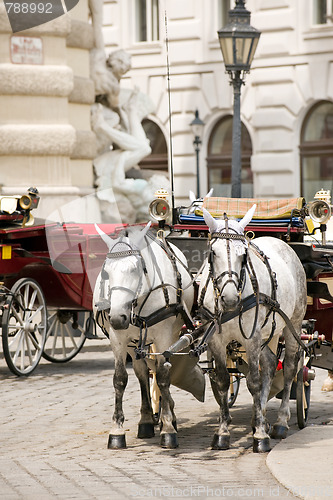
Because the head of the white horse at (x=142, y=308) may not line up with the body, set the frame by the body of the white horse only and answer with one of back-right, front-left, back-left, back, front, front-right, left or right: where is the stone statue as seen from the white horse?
back

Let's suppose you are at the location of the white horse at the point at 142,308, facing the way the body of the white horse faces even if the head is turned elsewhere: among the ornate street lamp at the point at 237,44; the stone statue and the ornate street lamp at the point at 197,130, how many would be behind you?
3

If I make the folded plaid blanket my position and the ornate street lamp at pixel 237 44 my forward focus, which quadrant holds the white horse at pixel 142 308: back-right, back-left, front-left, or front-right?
back-left

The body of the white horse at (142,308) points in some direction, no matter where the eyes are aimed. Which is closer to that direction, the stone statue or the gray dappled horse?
the gray dappled horse

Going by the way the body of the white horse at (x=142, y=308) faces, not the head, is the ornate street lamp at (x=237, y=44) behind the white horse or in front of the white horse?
behind

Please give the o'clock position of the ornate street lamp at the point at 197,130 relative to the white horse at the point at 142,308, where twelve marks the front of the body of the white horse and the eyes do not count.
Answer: The ornate street lamp is roughly at 6 o'clock from the white horse.

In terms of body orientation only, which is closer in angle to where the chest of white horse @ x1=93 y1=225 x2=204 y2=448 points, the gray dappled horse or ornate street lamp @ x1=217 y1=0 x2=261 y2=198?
the gray dappled horse

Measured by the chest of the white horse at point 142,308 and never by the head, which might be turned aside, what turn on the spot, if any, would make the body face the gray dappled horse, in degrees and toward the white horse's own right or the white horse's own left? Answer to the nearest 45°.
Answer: approximately 90° to the white horse's own left

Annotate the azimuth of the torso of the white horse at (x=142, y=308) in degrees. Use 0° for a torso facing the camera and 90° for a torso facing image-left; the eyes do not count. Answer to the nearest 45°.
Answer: approximately 0°

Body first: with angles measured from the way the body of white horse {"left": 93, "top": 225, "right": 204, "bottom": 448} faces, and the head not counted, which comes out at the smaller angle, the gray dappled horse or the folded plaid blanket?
the gray dappled horse
